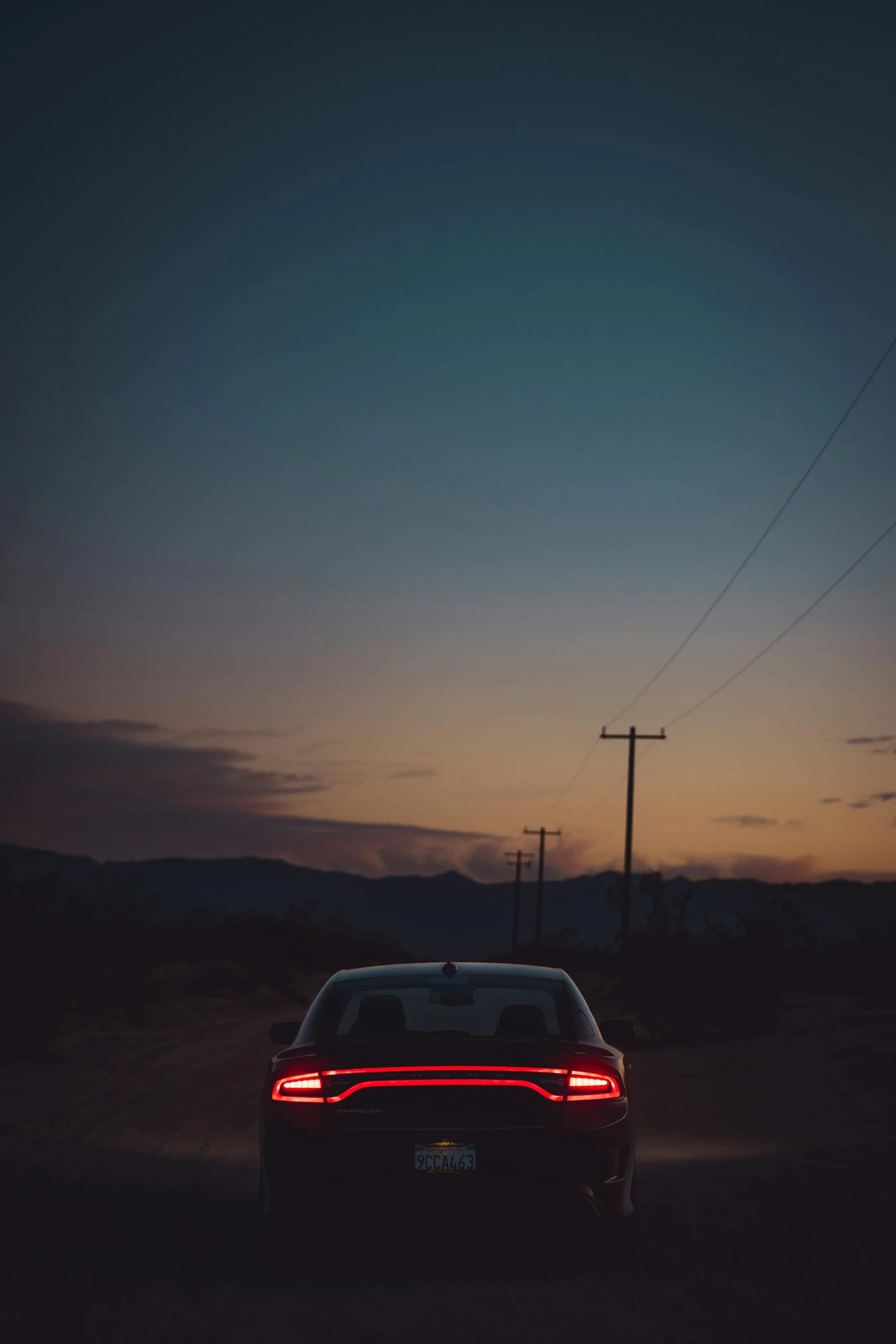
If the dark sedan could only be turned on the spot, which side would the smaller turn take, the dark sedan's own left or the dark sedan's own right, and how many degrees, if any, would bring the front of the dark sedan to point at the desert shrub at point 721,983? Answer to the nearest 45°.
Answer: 0° — it already faces it

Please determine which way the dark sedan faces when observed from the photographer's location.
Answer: facing away from the viewer

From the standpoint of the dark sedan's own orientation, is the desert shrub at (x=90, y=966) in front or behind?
in front
